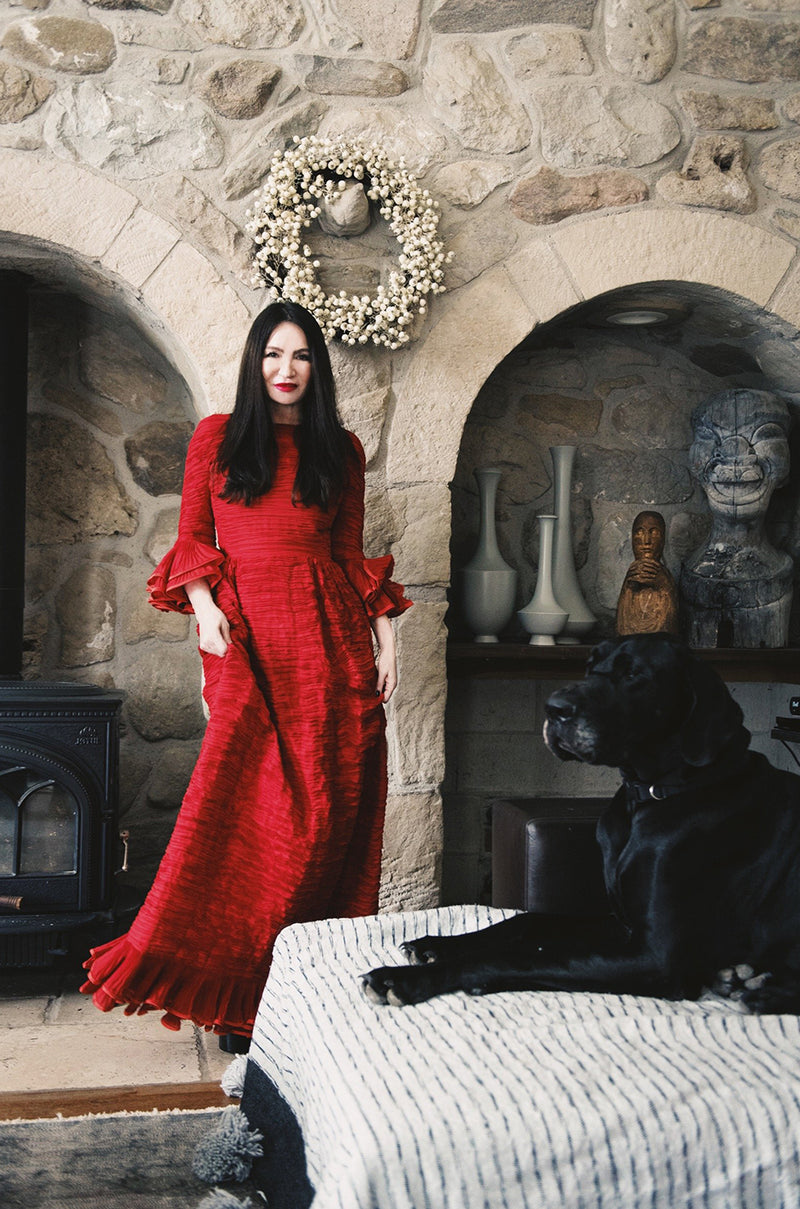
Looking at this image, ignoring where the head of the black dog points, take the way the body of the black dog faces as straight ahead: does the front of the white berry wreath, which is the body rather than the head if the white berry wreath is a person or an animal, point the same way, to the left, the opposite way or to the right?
to the left

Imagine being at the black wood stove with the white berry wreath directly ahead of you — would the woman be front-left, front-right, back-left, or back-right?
front-right

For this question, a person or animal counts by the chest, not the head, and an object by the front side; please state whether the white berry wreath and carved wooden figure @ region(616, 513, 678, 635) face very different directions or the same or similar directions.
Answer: same or similar directions

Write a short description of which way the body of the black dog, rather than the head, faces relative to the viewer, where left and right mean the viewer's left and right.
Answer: facing to the left of the viewer

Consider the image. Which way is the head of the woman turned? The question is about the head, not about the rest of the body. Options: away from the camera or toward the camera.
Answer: toward the camera

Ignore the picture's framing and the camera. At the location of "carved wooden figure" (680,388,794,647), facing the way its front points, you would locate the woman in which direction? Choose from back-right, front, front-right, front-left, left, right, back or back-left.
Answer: front-right

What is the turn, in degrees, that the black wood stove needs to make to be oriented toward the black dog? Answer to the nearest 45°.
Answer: approximately 45° to its left

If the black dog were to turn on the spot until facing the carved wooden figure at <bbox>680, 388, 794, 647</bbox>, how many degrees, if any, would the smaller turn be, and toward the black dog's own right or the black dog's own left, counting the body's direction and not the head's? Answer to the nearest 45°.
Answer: approximately 90° to the black dog's own right

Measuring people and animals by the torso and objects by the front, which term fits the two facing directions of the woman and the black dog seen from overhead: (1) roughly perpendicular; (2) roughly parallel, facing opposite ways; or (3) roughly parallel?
roughly perpendicular

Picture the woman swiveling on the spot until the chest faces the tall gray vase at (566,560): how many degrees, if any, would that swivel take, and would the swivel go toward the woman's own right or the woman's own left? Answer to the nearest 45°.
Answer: approximately 135° to the woman's own left

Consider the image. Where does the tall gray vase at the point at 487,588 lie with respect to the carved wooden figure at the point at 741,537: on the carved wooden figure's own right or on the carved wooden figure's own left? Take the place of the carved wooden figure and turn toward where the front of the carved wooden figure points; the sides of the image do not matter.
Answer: on the carved wooden figure's own right

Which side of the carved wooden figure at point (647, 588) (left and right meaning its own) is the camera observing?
front

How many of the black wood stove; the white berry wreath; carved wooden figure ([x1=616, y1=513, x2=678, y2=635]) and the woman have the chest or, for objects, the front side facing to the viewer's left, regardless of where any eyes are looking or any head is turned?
0

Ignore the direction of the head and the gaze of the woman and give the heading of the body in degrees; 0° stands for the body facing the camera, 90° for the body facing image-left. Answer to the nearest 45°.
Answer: approximately 0°

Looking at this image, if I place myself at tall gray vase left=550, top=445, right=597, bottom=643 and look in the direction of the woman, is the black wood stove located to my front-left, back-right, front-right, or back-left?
front-right
